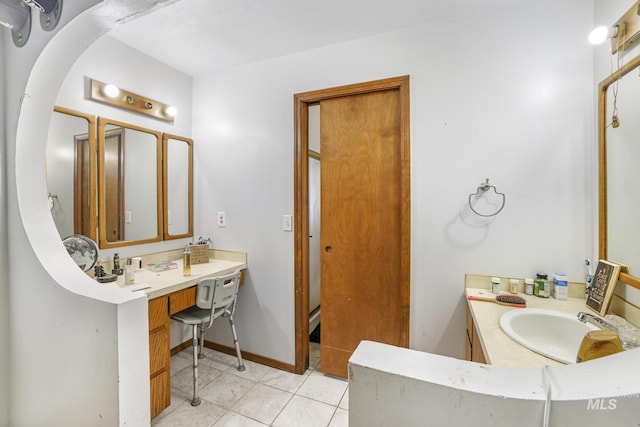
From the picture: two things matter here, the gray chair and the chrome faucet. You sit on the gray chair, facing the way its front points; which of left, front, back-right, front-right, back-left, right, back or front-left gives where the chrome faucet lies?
back

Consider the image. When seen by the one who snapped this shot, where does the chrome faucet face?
facing to the left of the viewer

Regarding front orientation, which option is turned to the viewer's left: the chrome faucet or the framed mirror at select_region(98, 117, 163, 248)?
the chrome faucet

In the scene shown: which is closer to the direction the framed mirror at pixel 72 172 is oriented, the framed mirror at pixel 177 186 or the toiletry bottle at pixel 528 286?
the toiletry bottle

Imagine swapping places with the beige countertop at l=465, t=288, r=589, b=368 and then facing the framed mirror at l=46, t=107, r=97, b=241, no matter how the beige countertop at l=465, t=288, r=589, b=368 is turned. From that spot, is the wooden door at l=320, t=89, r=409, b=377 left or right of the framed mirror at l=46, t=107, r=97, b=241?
right

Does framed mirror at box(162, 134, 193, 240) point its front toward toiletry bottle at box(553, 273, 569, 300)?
yes

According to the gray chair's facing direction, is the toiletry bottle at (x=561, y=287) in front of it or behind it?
behind

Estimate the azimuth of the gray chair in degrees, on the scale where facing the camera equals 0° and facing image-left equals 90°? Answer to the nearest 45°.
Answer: approximately 135°

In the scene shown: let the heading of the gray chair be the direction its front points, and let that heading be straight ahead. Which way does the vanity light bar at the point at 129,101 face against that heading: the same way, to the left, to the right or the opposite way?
the opposite way

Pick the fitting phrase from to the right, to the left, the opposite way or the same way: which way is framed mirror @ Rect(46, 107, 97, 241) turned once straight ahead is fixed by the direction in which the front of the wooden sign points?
the opposite way

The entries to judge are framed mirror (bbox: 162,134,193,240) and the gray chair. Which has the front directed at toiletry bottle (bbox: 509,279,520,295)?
the framed mirror

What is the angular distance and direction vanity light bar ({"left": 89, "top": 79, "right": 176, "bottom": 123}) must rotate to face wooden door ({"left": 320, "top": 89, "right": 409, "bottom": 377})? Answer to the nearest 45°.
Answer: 0° — it already faces it

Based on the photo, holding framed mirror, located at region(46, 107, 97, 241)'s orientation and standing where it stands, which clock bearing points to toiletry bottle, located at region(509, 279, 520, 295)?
The toiletry bottle is roughly at 12 o'clock from the framed mirror.
